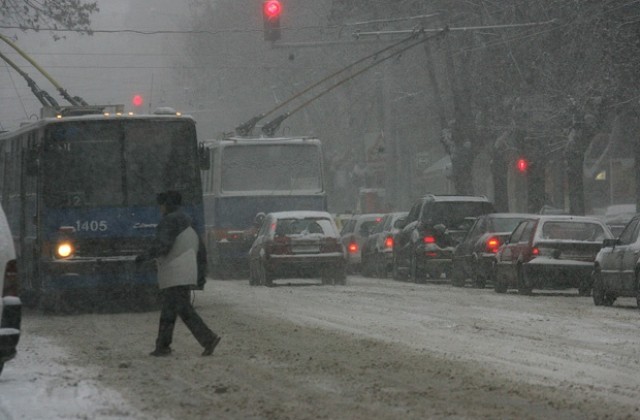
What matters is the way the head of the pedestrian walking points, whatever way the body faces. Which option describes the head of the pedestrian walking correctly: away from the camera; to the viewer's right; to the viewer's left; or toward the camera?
to the viewer's left

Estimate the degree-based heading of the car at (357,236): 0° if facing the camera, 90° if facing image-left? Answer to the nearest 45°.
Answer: approximately 135°

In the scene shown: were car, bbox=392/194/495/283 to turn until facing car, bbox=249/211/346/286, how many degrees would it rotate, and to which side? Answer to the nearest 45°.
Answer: approximately 90° to its left

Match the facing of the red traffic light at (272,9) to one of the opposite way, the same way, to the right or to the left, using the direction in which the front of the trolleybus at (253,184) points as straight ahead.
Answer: the opposite way

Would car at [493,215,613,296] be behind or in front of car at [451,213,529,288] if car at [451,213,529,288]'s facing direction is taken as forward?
behind

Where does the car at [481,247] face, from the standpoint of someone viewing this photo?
facing away from the viewer and to the left of the viewer

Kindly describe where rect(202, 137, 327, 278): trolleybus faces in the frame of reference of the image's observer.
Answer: facing away from the viewer
